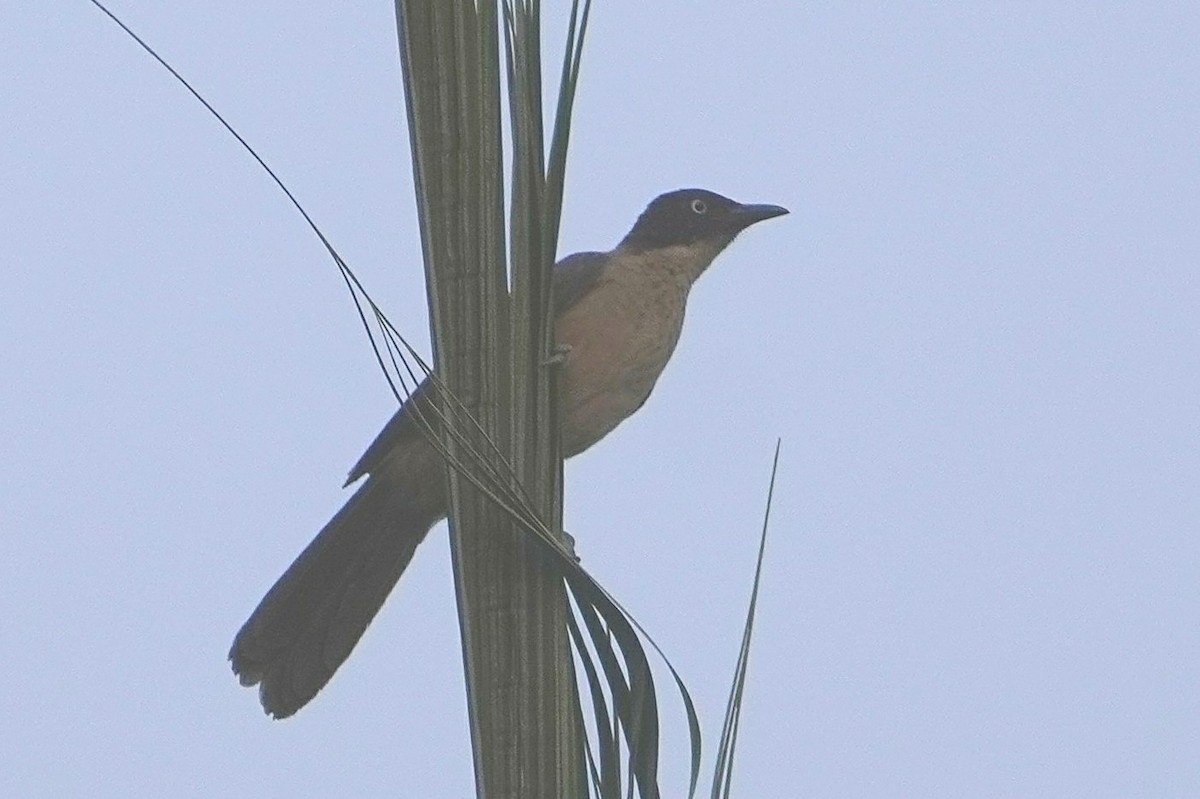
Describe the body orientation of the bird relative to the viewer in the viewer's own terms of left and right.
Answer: facing to the right of the viewer
